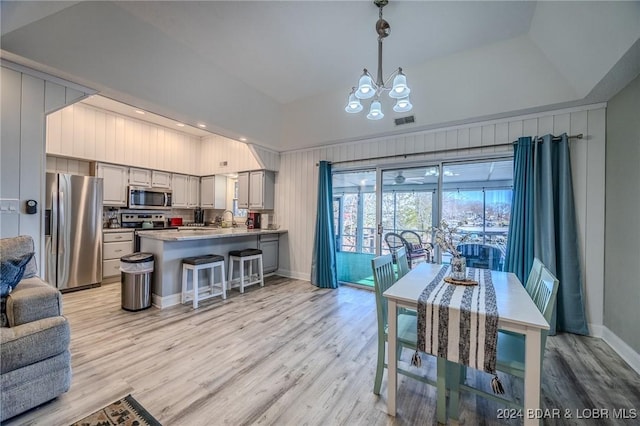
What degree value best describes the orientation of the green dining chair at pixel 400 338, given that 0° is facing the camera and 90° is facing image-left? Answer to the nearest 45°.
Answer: approximately 315°

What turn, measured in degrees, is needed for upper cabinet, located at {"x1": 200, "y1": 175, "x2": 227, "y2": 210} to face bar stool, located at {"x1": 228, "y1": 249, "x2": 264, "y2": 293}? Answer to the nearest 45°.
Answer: approximately 45° to its left

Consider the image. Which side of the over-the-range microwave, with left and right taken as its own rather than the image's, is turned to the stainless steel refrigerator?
right

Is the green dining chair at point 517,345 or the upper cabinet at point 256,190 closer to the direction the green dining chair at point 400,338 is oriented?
the green dining chair

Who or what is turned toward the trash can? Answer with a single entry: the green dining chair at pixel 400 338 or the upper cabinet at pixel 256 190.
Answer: the upper cabinet

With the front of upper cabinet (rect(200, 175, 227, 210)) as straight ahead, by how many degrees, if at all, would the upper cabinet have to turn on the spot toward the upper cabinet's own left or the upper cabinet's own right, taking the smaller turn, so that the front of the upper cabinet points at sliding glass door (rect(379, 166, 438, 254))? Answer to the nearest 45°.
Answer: approximately 90° to the upper cabinet's own left

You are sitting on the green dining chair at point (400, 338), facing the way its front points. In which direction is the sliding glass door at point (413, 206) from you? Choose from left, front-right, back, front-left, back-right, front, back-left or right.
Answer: back-left

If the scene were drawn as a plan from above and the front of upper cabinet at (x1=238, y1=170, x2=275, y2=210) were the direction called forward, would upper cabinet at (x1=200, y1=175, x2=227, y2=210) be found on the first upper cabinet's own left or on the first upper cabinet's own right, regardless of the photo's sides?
on the first upper cabinet's own right
